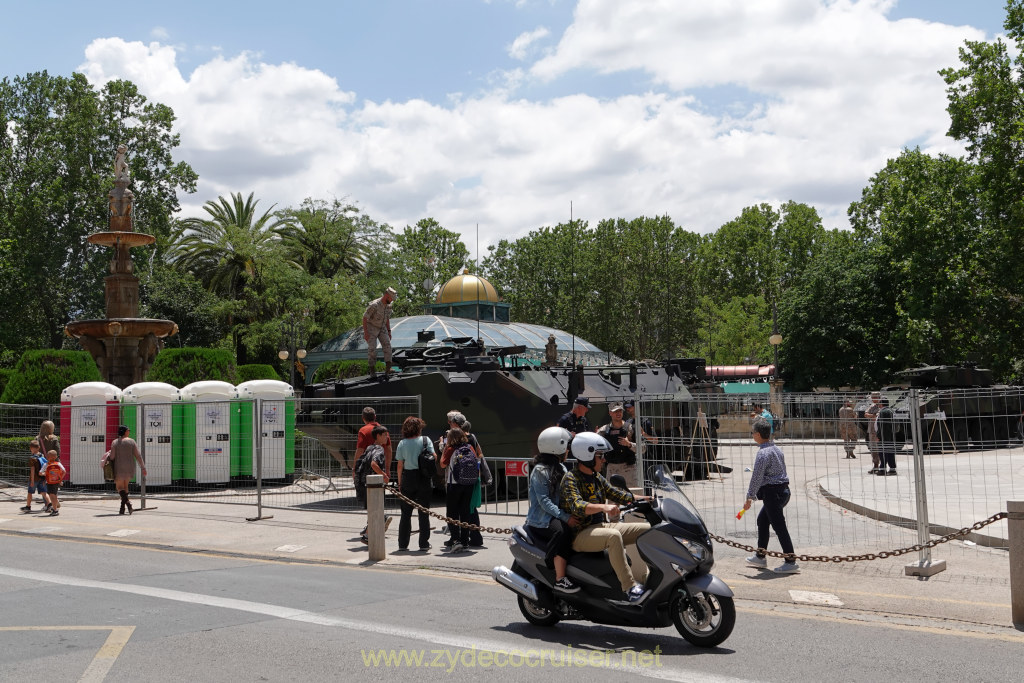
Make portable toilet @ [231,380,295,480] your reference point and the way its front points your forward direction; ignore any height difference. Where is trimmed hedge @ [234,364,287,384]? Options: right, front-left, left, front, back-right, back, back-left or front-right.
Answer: back

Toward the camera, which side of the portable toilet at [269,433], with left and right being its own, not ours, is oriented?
front

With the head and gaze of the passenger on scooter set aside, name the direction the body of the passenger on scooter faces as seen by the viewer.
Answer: to the viewer's right

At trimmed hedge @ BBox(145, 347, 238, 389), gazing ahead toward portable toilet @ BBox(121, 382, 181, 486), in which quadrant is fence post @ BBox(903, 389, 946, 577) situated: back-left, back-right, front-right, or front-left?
front-left

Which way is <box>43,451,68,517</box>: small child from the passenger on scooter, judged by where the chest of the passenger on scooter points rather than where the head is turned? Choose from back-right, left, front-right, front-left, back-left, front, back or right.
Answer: back-left

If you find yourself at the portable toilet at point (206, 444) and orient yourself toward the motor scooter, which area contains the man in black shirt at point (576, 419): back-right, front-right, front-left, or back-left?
front-left

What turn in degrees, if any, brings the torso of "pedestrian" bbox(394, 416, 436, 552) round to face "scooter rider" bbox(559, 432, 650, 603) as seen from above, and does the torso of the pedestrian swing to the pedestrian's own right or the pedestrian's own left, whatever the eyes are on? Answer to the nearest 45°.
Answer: approximately 180°

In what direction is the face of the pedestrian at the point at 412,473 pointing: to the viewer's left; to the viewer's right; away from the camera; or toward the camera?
away from the camera

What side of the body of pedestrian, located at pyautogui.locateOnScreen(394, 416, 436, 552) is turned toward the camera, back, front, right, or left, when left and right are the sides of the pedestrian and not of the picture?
back

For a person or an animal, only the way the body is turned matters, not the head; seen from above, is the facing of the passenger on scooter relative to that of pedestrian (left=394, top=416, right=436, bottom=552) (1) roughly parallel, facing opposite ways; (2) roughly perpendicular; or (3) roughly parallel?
roughly perpendicular

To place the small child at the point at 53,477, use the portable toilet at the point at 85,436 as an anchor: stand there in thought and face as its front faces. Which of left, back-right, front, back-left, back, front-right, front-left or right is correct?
front

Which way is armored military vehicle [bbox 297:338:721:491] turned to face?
to the viewer's left

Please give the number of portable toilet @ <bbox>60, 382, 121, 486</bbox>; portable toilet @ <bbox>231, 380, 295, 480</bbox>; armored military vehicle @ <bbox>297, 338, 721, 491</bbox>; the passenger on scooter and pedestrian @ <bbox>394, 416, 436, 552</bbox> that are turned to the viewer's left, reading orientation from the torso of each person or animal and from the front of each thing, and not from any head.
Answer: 1

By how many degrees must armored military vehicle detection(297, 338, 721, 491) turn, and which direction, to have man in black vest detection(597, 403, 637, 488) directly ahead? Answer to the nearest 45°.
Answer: approximately 135° to its left

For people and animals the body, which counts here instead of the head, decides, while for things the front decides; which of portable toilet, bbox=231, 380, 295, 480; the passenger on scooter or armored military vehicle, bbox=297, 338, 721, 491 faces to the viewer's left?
the armored military vehicle
